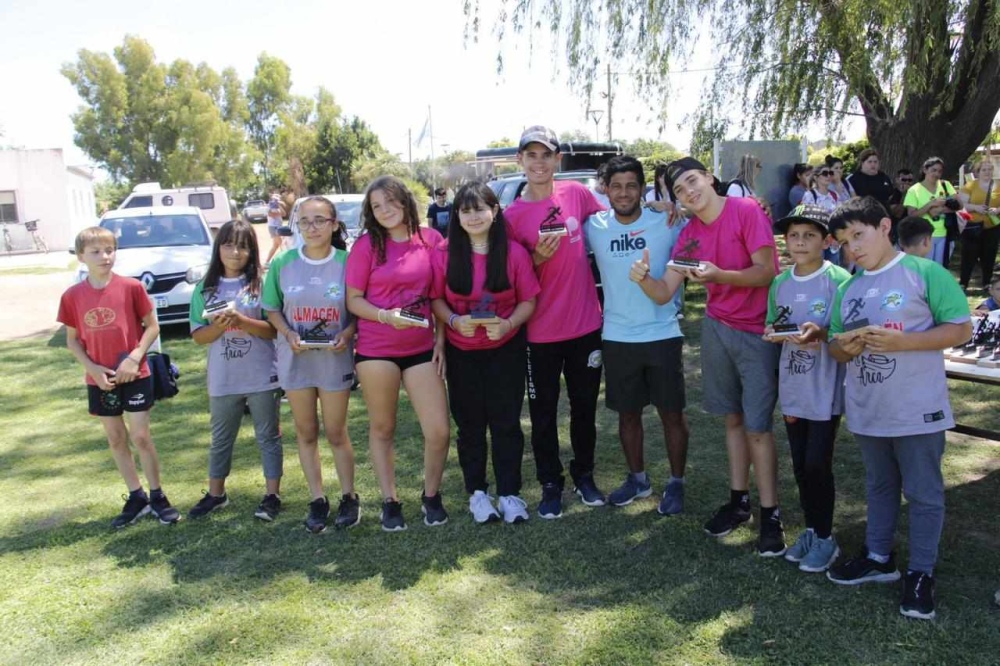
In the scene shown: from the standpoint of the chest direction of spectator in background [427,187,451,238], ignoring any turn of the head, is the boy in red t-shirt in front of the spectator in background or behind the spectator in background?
in front

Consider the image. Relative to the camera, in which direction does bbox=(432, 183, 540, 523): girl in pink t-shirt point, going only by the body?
toward the camera

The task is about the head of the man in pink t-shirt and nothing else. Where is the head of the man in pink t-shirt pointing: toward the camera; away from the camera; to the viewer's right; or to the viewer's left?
toward the camera

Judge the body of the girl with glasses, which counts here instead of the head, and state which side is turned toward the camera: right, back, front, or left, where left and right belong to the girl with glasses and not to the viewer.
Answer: front

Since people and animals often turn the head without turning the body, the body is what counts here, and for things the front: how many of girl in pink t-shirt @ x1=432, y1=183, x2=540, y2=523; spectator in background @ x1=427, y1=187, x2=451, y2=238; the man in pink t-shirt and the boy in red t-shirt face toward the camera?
4

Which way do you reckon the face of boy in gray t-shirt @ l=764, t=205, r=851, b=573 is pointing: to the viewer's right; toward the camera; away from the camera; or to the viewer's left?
toward the camera

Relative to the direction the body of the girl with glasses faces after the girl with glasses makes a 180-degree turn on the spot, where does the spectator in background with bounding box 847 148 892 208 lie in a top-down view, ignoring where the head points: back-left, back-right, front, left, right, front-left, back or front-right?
front-right

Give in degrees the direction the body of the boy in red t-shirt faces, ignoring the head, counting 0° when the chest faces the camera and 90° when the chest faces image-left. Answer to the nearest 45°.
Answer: approximately 0°

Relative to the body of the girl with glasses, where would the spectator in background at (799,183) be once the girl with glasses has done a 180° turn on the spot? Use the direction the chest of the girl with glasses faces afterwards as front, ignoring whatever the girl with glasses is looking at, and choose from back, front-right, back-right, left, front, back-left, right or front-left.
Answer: front-right

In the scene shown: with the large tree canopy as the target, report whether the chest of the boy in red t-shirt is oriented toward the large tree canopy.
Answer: no

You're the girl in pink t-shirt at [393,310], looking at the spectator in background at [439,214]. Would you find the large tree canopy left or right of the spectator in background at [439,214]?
right

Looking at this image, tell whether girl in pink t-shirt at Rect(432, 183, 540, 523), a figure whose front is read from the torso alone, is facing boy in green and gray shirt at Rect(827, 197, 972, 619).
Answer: no

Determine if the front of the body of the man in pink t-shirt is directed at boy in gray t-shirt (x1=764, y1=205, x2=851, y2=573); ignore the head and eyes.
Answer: no

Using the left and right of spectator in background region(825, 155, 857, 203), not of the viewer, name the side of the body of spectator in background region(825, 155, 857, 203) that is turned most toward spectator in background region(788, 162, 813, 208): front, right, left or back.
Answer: right

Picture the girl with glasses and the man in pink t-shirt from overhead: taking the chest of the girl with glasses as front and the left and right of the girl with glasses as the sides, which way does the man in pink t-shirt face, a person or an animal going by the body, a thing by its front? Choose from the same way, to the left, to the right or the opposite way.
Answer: the same way

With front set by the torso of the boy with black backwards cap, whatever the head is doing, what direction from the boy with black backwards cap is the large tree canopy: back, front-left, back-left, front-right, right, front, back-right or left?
back-right

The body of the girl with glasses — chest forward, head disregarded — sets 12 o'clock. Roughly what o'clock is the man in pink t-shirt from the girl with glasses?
The man in pink t-shirt is roughly at 9 o'clock from the girl with glasses.

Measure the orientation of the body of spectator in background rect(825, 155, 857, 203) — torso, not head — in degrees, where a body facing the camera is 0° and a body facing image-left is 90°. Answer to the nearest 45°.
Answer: approximately 45°

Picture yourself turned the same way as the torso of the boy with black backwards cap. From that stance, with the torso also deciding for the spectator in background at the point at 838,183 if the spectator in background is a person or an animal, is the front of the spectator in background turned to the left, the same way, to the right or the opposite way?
the same way

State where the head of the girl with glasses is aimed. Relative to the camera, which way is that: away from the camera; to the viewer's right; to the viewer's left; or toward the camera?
toward the camera

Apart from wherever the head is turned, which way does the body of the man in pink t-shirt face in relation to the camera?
toward the camera

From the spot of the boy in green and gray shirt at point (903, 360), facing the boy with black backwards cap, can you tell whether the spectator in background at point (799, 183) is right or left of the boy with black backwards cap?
right
